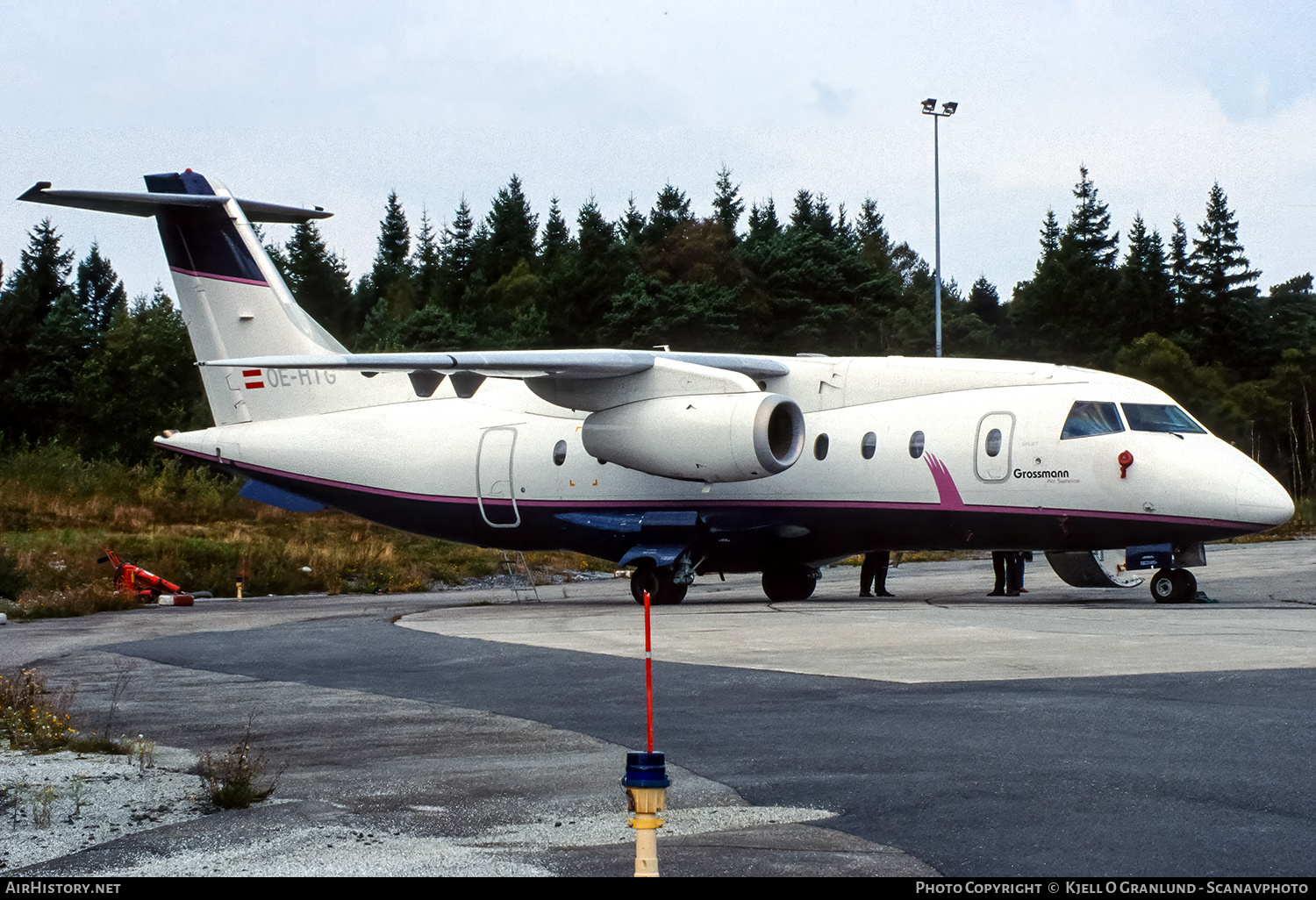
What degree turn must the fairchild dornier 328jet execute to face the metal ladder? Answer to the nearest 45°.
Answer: approximately 135° to its left

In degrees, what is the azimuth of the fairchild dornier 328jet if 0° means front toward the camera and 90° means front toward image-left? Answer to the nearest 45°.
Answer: approximately 315°

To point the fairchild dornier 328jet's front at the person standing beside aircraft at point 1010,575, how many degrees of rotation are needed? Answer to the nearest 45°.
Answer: approximately 45° to its left

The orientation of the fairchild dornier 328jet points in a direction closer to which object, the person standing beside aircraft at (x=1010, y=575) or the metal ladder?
the person standing beside aircraft

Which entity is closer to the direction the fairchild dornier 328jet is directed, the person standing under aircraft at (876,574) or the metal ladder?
the person standing under aircraft
